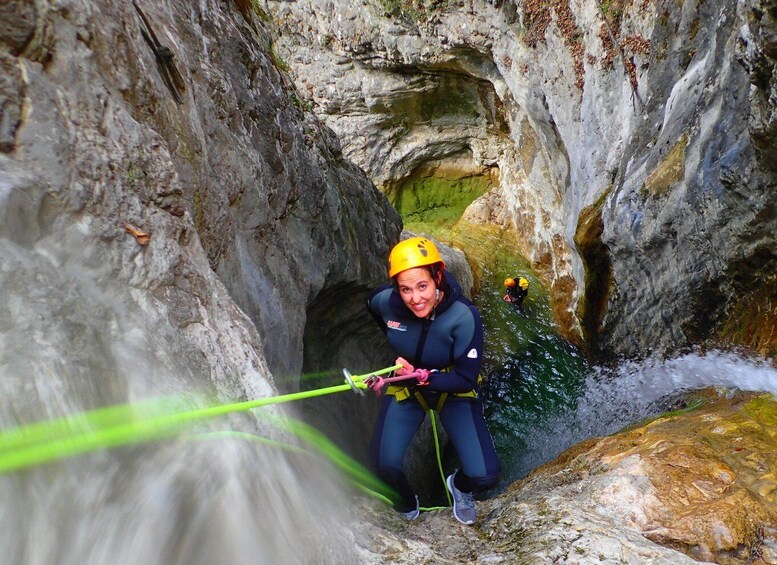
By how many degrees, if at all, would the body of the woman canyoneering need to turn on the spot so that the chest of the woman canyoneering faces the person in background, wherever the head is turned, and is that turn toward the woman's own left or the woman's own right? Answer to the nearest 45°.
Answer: approximately 180°

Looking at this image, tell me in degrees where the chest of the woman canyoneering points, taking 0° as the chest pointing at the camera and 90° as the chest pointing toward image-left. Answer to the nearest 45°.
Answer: approximately 0°
